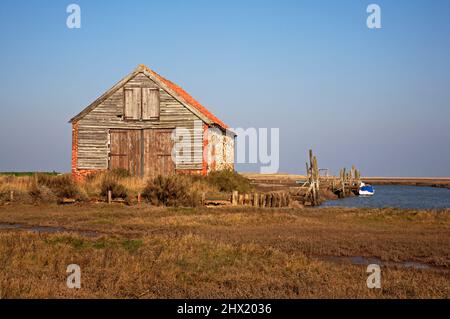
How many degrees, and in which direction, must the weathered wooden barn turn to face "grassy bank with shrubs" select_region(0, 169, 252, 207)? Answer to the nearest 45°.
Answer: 0° — it already faces it

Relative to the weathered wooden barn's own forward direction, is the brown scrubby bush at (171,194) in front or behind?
in front

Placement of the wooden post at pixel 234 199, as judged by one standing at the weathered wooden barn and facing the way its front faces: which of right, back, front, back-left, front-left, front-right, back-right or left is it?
front-left

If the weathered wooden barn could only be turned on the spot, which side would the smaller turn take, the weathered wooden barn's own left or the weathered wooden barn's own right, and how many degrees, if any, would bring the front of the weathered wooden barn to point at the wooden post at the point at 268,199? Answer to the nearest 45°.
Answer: approximately 45° to the weathered wooden barn's own left

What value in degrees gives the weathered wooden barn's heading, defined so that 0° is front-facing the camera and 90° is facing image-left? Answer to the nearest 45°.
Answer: approximately 0°

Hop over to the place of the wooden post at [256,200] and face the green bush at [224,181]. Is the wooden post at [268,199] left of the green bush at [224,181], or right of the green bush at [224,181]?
right

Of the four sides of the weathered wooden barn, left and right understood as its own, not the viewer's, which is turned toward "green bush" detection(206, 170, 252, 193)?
left

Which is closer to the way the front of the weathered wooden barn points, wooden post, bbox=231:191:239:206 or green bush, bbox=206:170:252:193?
the wooden post
